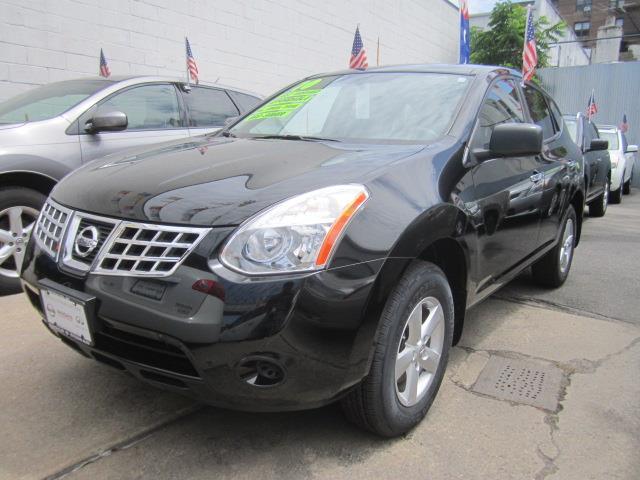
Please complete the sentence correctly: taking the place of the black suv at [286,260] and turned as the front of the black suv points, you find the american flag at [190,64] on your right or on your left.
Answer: on your right

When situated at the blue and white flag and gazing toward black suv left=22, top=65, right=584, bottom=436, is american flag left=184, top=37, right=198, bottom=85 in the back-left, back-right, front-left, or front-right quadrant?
front-right

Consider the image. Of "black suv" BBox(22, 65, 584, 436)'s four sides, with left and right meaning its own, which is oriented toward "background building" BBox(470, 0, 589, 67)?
back

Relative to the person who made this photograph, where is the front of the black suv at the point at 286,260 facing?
facing the viewer and to the left of the viewer

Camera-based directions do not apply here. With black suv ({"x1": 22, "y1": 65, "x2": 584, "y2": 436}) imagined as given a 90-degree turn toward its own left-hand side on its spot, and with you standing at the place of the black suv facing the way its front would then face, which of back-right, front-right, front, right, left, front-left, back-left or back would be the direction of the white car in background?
left

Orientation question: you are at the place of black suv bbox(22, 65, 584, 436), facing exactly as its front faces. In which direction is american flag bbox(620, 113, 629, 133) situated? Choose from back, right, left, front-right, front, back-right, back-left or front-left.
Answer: back

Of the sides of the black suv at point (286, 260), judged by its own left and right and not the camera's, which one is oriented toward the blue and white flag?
back

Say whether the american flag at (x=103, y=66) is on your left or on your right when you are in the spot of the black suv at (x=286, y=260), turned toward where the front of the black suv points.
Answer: on your right

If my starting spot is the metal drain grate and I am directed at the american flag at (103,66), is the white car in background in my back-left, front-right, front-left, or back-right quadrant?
front-right
